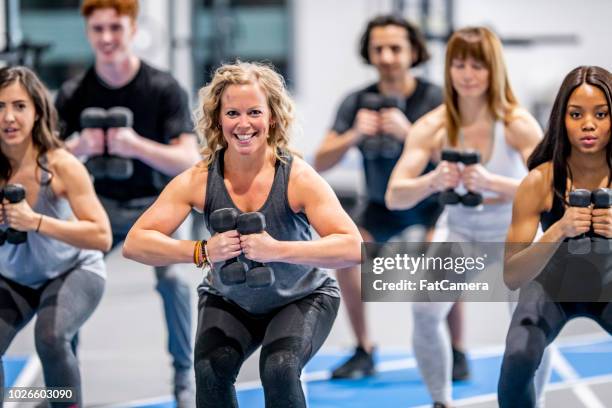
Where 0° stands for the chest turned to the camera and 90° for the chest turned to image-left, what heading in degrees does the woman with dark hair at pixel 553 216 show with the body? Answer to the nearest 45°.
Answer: approximately 0°

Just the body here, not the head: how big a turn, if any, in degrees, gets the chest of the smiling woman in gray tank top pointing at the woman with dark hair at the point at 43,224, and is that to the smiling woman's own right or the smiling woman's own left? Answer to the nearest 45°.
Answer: approximately 135° to the smiling woman's own right

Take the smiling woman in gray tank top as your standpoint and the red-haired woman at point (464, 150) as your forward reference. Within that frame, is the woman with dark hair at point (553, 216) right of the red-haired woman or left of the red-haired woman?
right

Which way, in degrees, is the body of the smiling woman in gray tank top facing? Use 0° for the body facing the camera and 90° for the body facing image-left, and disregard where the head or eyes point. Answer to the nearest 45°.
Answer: approximately 0°

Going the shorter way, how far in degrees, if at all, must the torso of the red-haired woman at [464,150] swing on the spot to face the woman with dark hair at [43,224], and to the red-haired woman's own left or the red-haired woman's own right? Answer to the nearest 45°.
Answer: approximately 45° to the red-haired woman's own right

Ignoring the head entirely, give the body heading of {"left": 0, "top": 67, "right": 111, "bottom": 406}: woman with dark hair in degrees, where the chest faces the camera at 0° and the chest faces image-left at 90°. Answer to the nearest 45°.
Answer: approximately 45°

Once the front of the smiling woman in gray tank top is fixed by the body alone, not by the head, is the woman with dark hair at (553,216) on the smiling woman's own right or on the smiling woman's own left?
on the smiling woman's own left

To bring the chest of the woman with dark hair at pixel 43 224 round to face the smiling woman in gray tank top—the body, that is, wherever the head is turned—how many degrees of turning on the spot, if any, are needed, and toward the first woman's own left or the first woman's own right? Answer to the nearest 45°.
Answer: approximately 90° to the first woman's own left
